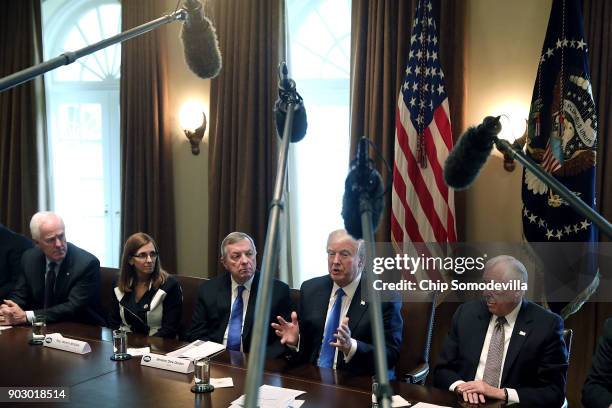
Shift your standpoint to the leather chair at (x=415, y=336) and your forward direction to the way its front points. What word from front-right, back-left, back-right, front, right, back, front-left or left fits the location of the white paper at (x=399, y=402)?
front-left

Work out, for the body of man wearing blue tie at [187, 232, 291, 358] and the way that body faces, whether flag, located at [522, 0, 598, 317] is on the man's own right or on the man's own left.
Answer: on the man's own left

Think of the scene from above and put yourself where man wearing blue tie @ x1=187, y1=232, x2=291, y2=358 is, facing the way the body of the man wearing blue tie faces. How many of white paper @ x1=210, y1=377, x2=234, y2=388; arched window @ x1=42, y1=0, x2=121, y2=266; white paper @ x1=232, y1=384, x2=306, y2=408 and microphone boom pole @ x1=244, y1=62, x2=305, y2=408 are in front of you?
3

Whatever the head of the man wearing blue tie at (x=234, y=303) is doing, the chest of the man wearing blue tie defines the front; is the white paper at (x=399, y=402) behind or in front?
in front

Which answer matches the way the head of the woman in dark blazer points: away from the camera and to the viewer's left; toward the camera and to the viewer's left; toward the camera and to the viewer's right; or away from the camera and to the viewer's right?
toward the camera and to the viewer's right

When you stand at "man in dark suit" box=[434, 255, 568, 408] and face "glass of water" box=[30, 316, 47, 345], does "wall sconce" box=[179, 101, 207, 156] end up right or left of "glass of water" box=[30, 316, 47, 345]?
right

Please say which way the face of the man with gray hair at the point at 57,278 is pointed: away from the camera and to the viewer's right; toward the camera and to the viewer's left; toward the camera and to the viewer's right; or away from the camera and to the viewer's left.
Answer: toward the camera and to the viewer's right

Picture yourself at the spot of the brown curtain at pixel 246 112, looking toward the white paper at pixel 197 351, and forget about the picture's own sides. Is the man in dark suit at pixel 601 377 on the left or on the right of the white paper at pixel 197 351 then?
left

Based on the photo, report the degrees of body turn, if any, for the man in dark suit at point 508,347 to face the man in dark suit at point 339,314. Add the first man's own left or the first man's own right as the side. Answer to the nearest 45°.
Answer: approximately 45° to the first man's own right

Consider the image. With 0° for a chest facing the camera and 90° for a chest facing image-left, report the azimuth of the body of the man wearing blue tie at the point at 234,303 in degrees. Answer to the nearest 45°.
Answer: approximately 0°

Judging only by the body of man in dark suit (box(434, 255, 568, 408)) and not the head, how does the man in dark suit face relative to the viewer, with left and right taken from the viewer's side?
facing the viewer and to the left of the viewer

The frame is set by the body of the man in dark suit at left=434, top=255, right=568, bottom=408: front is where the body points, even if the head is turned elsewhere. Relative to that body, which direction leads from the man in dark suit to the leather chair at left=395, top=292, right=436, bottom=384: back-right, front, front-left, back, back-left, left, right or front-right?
right

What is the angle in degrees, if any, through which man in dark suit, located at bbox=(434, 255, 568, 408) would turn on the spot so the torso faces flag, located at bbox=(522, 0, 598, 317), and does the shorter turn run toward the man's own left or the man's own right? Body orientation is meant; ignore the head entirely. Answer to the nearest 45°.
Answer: approximately 135° to the man's own right

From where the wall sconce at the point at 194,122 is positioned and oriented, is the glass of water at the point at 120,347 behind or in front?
in front
